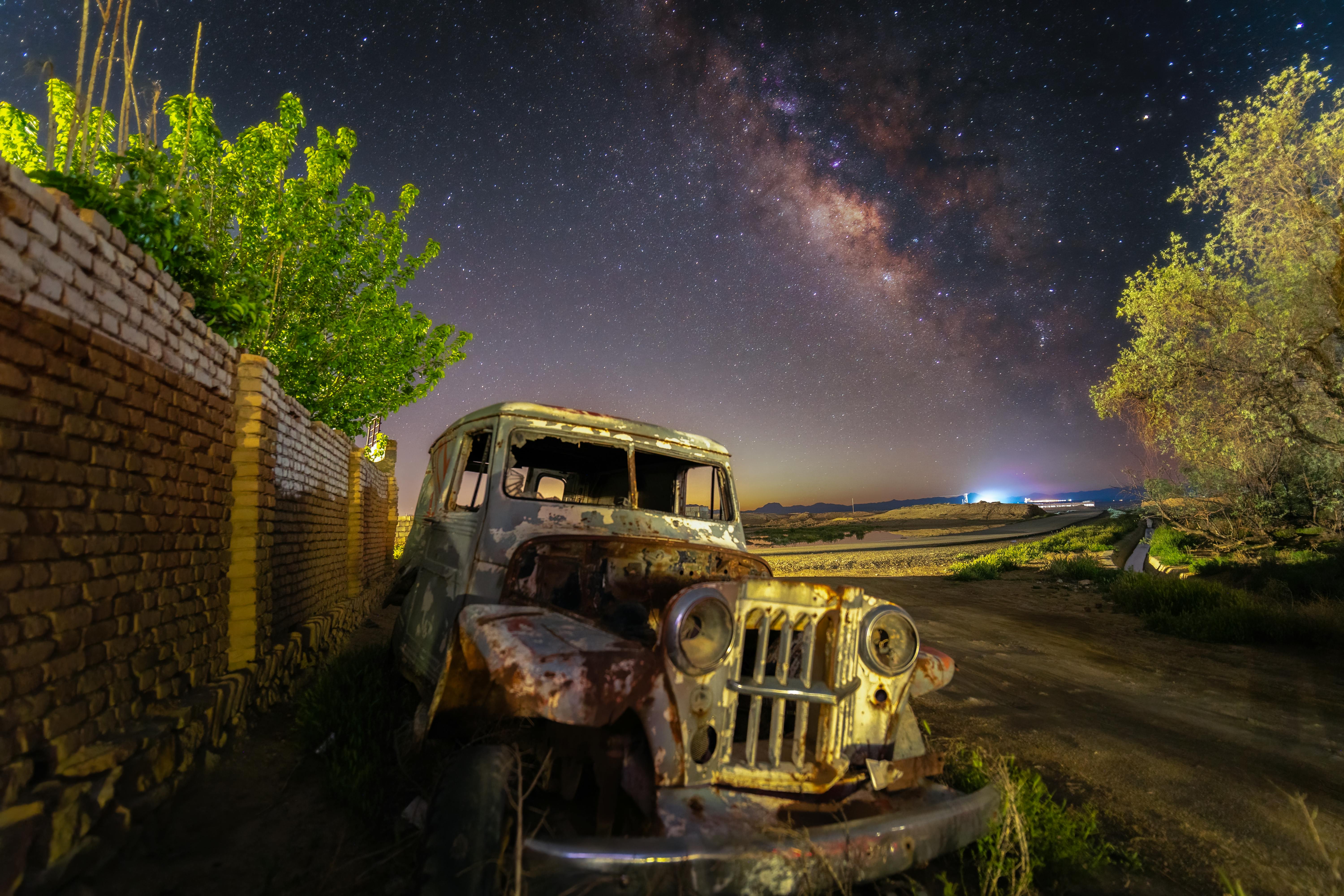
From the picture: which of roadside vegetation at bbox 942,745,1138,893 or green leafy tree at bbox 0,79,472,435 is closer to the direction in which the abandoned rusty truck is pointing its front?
the roadside vegetation

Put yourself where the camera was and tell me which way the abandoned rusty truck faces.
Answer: facing the viewer and to the right of the viewer

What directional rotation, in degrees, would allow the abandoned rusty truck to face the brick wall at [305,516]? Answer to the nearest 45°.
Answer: approximately 180°

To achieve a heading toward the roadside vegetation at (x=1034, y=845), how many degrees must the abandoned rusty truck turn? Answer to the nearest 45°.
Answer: approximately 45° to its left

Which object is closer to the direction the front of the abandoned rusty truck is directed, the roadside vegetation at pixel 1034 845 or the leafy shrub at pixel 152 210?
the roadside vegetation

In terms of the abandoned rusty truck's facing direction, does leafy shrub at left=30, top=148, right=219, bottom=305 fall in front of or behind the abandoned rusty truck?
behind

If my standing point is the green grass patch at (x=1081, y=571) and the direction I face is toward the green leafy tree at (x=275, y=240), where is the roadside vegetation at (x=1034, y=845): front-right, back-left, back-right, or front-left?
front-left

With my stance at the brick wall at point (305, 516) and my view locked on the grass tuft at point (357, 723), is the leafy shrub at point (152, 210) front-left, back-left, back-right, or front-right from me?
front-right

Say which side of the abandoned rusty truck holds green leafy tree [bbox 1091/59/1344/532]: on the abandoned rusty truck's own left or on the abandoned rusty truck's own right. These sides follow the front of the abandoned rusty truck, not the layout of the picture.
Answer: on the abandoned rusty truck's own left

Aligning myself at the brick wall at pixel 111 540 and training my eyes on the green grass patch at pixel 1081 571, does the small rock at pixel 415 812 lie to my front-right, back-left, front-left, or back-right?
front-right

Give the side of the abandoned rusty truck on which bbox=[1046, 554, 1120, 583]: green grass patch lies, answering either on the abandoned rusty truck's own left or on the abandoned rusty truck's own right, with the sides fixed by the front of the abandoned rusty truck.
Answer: on the abandoned rusty truck's own left
